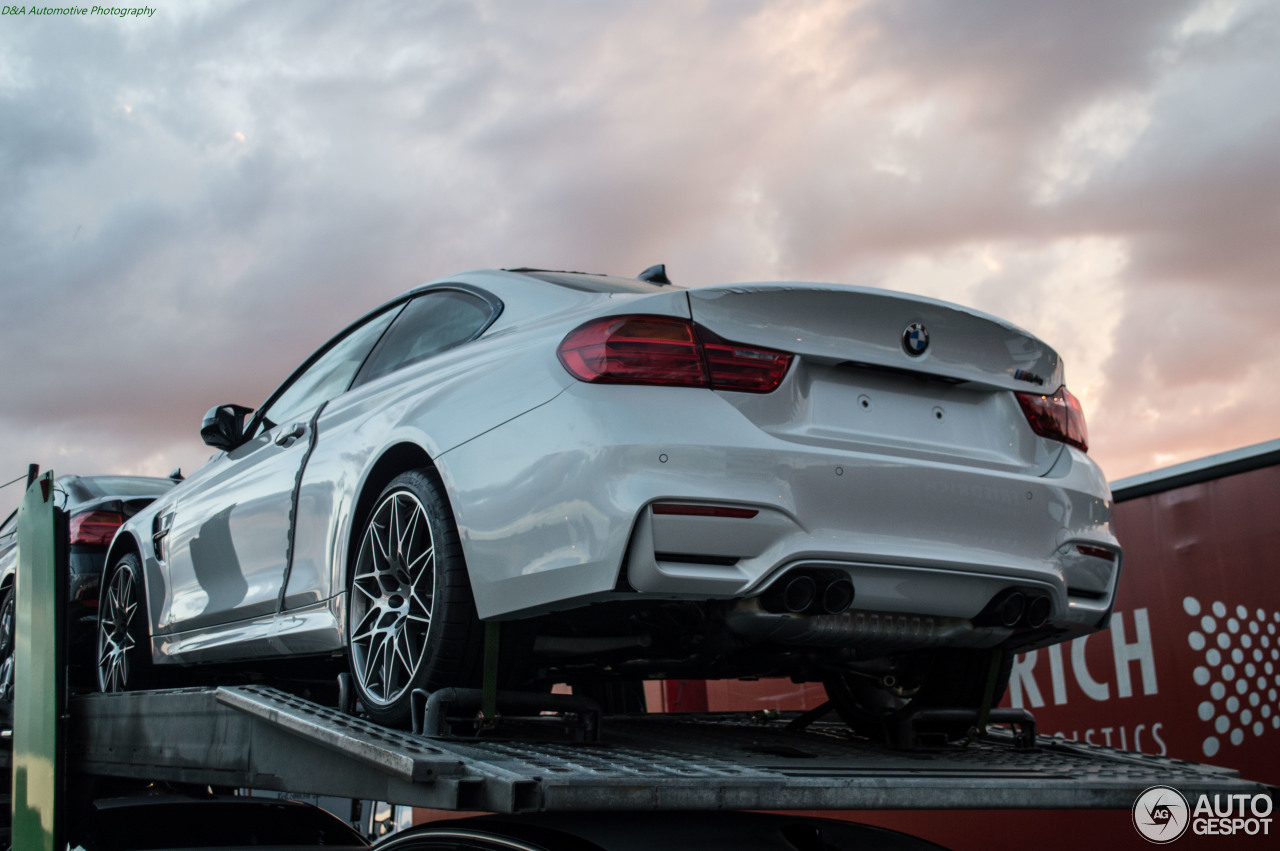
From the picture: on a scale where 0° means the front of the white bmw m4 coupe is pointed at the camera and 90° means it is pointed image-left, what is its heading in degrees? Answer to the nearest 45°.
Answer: approximately 135°
